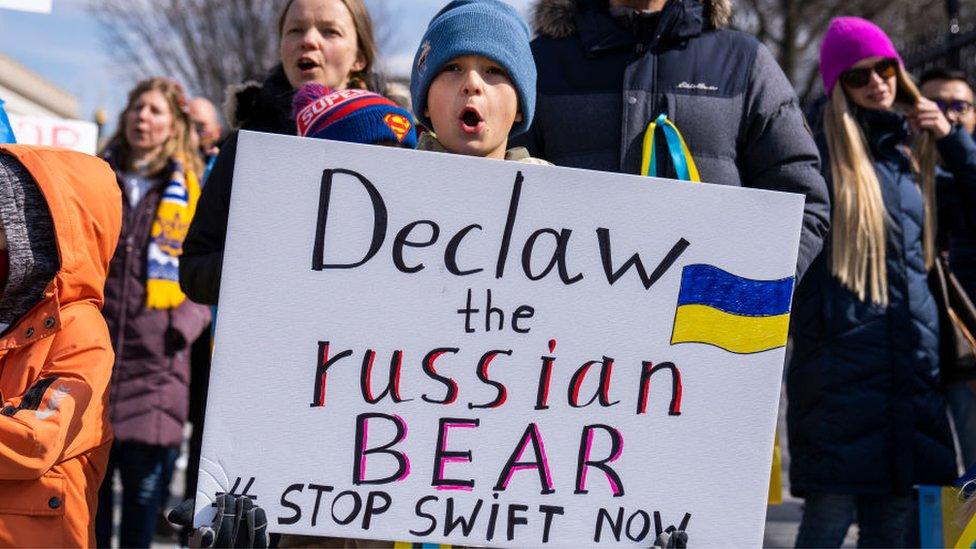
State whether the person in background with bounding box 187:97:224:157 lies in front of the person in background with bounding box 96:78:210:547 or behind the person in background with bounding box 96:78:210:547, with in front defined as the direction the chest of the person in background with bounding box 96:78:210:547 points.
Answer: behind

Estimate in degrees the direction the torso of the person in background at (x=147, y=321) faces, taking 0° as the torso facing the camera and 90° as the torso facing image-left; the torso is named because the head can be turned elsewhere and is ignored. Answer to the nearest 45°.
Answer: approximately 45°

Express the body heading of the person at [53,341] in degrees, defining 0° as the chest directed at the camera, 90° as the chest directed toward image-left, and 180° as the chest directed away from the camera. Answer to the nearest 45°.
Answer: approximately 45°

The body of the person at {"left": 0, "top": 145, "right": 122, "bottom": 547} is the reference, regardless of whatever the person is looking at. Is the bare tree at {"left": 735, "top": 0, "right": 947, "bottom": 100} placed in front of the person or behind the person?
behind
